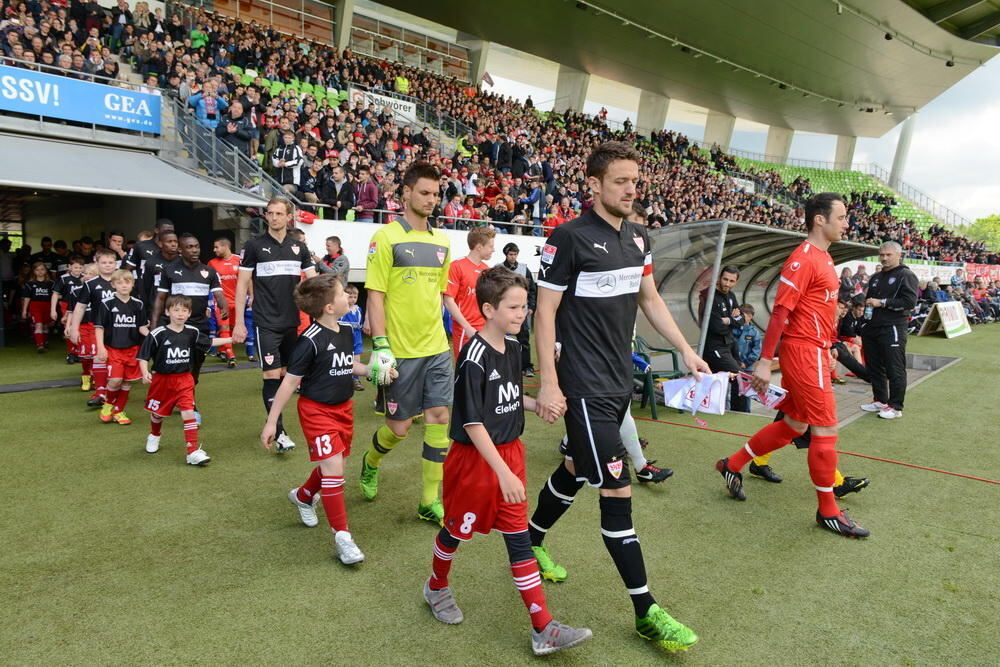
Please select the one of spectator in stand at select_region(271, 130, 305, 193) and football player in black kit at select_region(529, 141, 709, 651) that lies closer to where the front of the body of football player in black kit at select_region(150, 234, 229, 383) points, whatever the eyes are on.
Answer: the football player in black kit

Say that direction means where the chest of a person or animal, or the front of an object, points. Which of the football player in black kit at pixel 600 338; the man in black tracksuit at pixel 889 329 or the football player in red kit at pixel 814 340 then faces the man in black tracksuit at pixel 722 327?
the man in black tracksuit at pixel 889 329

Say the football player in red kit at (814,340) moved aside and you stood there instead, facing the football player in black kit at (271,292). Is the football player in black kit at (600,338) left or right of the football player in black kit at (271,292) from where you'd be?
left

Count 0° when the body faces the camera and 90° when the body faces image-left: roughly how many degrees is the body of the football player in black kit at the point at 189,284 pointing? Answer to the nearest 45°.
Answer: approximately 0°

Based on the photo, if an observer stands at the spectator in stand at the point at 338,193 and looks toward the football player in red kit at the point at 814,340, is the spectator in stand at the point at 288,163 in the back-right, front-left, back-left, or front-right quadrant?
back-right
